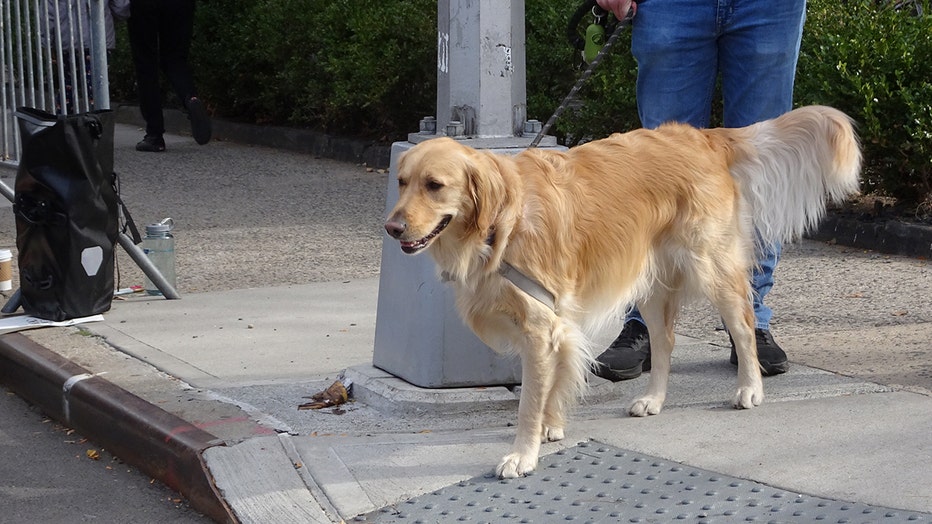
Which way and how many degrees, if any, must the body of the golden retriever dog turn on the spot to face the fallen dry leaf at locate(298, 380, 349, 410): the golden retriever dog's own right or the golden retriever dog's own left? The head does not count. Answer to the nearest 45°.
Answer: approximately 45° to the golden retriever dog's own right

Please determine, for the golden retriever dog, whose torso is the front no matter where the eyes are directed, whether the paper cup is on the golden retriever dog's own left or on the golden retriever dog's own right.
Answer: on the golden retriever dog's own right

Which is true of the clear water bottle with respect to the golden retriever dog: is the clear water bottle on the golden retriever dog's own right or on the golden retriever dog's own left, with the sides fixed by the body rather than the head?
on the golden retriever dog's own right

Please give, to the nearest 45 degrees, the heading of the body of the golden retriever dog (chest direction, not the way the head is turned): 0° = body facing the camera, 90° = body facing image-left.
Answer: approximately 45°

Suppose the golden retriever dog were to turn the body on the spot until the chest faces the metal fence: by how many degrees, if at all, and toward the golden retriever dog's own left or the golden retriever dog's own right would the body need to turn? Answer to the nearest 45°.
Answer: approximately 90° to the golden retriever dog's own right

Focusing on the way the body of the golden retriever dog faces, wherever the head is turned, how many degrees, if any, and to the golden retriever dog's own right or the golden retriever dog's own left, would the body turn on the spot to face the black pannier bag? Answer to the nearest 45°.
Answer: approximately 90° to the golden retriever dog's own right

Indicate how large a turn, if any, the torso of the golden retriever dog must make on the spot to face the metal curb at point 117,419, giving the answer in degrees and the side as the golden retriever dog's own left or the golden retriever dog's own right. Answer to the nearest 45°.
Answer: approximately 45° to the golden retriever dog's own right
